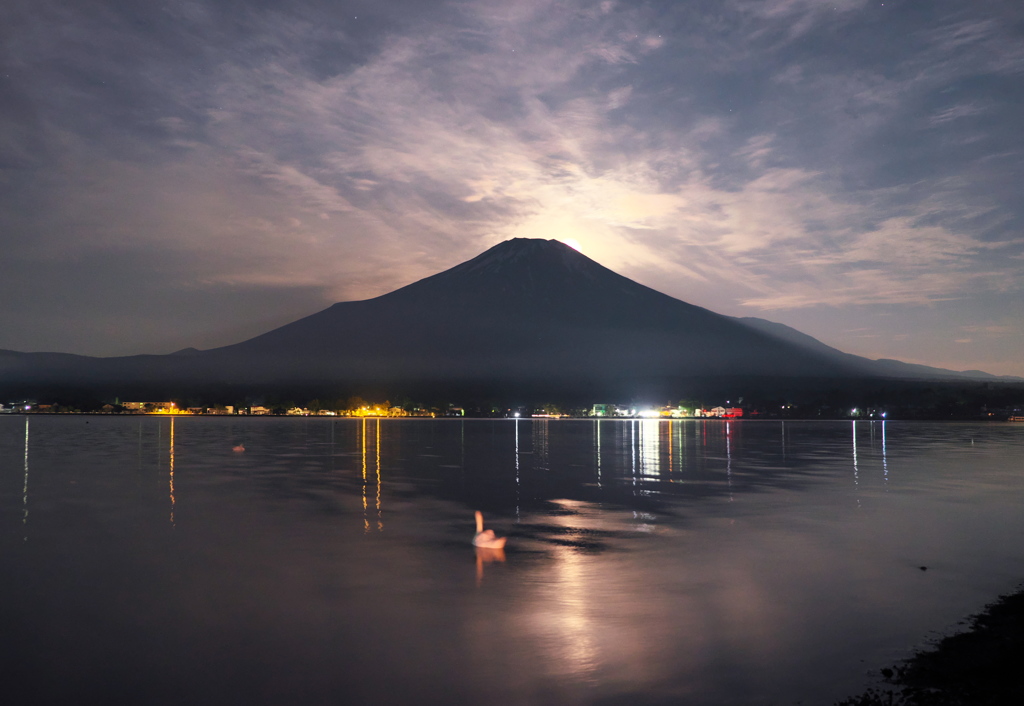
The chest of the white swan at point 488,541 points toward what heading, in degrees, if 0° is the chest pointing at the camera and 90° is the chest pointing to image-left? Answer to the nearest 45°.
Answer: approximately 90°
